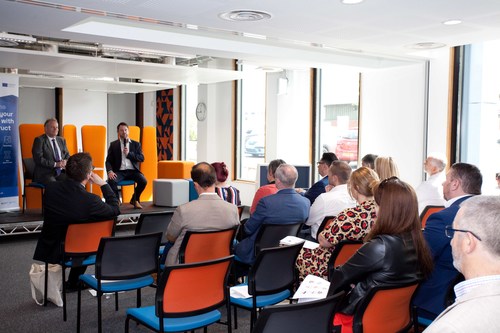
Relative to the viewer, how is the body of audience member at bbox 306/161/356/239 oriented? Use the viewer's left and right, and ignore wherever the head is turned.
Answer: facing away from the viewer and to the left of the viewer

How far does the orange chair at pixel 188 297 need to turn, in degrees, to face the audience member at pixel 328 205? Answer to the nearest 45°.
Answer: approximately 90° to its right

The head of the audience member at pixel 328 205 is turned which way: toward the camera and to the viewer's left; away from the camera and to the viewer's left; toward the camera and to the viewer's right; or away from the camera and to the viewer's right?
away from the camera and to the viewer's left

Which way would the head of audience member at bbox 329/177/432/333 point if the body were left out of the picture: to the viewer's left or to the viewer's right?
to the viewer's left

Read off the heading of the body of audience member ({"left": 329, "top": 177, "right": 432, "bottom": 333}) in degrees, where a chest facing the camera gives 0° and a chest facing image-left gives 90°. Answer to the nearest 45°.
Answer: approximately 135°

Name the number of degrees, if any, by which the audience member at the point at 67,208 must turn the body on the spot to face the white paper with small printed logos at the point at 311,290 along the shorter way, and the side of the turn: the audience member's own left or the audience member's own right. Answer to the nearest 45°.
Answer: approximately 90° to the audience member's own right

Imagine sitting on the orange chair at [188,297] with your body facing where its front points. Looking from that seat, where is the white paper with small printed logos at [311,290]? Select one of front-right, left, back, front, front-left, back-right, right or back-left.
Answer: back-right

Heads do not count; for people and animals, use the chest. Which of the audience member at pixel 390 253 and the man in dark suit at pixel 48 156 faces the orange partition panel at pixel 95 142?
the audience member

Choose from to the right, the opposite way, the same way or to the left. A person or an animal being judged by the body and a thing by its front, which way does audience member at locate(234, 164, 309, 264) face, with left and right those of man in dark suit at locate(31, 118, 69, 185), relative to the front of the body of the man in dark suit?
the opposite way

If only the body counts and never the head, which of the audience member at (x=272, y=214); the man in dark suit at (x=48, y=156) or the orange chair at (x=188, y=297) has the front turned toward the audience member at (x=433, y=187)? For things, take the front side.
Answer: the man in dark suit

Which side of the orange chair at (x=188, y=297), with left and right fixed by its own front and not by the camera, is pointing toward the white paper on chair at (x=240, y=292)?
right

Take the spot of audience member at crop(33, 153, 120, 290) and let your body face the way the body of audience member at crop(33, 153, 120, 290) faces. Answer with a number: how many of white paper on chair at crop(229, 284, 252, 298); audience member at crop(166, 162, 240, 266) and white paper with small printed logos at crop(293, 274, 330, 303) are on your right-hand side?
3

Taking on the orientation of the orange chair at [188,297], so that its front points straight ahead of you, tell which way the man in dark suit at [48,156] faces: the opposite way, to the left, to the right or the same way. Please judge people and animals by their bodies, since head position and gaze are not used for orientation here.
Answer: the opposite way
